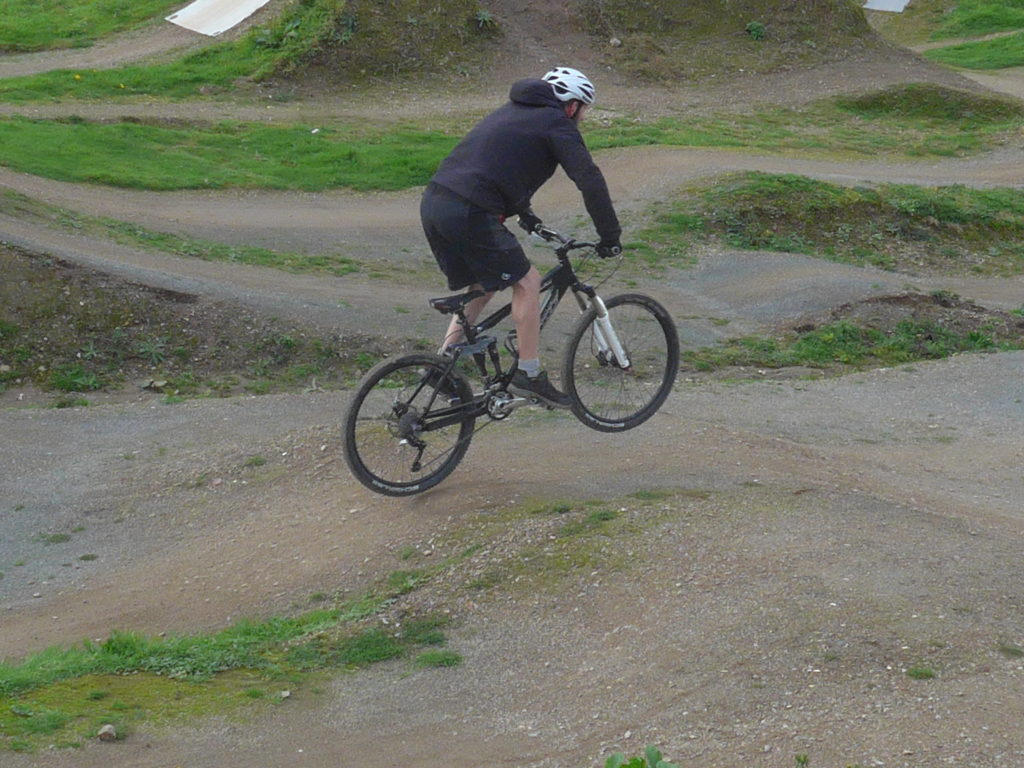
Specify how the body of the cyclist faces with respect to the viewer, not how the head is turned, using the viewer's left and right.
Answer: facing away from the viewer and to the right of the viewer

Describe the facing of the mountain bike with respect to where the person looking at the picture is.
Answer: facing away from the viewer and to the right of the viewer

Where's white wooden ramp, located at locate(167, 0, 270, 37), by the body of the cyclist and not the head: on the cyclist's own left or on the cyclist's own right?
on the cyclist's own left
